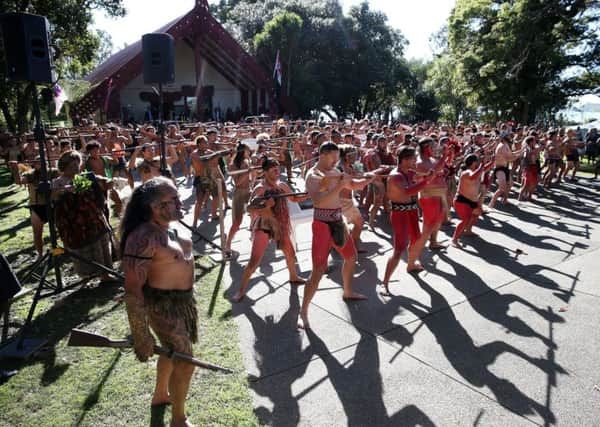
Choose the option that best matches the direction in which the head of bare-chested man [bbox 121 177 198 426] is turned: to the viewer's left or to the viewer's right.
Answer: to the viewer's right

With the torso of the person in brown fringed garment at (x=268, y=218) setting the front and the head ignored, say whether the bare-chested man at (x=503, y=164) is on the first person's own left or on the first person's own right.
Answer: on the first person's own left
